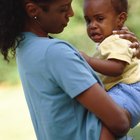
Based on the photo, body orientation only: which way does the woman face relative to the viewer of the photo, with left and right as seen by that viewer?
facing to the right of the viewer

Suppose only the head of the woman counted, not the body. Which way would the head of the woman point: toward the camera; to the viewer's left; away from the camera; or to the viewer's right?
to the viewer's right
